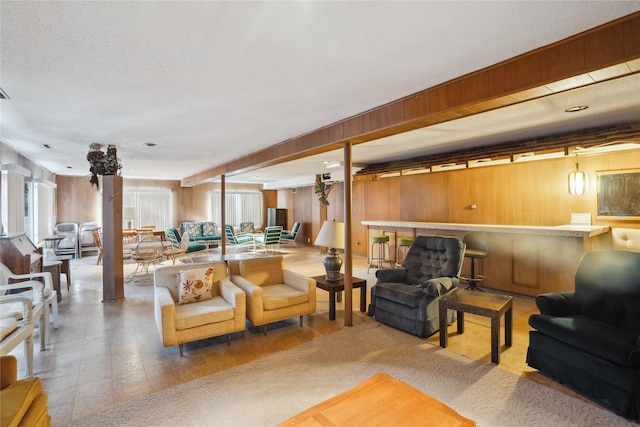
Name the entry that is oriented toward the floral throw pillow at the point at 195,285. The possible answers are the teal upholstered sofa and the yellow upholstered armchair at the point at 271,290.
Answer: the teal upholstered sofa

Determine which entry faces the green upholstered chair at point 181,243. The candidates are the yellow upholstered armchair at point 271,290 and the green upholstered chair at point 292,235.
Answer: the green upholstered chair at point 292,235

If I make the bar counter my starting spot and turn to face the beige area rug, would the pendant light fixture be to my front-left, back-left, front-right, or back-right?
back-left

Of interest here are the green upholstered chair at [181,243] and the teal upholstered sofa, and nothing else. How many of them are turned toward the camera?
1

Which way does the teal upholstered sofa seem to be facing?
toward the camera

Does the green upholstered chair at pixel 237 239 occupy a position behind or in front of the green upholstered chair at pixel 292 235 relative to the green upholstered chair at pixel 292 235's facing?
in front

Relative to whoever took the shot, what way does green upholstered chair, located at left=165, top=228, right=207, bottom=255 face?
facing to the right of the viewer

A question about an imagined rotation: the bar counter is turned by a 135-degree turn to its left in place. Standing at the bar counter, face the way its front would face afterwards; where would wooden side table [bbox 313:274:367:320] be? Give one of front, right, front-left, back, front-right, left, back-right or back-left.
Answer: back-right

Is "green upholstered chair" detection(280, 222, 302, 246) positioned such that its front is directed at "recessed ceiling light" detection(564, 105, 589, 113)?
no

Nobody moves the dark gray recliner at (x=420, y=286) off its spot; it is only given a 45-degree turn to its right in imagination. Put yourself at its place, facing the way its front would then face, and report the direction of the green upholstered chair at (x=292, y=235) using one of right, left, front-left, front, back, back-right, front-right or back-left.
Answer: front-right

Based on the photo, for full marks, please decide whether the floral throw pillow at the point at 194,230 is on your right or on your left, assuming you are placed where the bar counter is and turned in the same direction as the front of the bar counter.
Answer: on your right

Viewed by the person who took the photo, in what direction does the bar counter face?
facing the viewer and to the left of the viewer

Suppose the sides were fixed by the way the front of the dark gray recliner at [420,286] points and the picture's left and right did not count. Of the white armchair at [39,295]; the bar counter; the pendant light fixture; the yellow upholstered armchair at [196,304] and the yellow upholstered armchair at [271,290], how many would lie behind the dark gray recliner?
2

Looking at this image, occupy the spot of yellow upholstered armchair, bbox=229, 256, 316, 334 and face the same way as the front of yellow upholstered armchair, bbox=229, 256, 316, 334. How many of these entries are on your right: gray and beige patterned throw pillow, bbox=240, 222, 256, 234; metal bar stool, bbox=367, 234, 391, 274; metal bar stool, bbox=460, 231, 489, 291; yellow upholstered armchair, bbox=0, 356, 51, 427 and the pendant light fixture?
1

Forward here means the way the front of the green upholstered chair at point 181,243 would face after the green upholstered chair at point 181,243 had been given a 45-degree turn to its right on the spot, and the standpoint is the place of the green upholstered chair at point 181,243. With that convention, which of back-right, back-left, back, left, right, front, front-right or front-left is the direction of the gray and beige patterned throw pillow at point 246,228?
left

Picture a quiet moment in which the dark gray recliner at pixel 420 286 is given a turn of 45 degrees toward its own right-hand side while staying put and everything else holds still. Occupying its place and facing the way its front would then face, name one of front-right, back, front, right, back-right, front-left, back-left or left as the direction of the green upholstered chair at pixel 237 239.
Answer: front-right

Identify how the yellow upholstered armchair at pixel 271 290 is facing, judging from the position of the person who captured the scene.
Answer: facing the viewer and to the right of the viewer

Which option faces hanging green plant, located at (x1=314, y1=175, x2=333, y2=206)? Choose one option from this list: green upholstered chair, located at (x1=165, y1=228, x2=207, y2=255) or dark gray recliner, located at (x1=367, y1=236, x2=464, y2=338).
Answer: the green upholstered chair

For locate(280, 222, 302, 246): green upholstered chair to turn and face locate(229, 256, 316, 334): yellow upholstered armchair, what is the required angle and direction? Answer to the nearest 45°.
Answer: approximately 45° to its left
